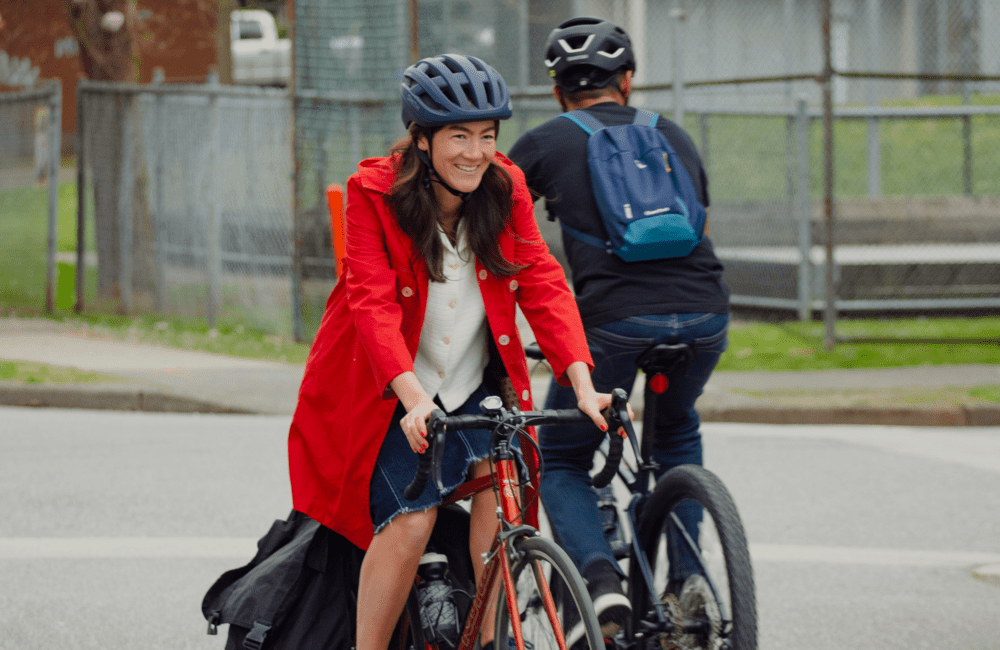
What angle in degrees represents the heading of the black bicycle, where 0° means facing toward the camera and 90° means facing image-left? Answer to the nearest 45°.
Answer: approximately 135°

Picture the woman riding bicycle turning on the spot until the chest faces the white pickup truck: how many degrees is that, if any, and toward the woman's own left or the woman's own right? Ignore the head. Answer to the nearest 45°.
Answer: approximately 135° to the woman's own left

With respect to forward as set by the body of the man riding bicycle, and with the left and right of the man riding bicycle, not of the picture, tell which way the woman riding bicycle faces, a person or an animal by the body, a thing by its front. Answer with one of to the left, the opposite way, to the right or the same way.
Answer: the opposite way

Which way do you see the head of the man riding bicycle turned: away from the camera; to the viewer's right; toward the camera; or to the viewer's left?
away from the camera

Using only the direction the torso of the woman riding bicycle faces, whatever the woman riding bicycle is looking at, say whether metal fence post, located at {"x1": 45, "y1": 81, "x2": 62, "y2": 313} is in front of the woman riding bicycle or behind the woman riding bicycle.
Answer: behind

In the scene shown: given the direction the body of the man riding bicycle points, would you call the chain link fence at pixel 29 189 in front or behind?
in front

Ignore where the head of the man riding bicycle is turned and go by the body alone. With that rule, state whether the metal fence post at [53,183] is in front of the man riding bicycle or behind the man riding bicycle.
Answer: in front

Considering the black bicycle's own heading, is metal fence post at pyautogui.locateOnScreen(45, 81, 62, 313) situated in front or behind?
in front

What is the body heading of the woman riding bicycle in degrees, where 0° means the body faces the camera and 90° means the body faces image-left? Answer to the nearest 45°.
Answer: approximately 315°

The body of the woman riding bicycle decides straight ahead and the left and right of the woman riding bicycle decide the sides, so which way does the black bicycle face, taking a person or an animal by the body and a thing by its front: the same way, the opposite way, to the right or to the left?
the opposite way
